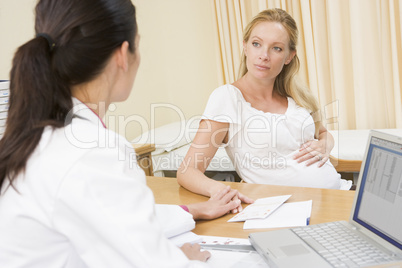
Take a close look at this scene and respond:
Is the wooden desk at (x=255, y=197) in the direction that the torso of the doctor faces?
yes

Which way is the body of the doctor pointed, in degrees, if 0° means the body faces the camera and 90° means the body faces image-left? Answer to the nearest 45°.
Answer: approximately 225°

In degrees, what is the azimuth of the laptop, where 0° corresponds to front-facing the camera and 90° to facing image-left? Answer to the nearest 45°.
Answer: approximately 45°

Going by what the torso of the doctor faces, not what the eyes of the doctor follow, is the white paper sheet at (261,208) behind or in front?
in front

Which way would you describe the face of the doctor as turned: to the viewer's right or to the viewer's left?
to the viewer's right

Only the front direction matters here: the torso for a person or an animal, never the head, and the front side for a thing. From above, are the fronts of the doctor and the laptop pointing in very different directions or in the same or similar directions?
very different directions
